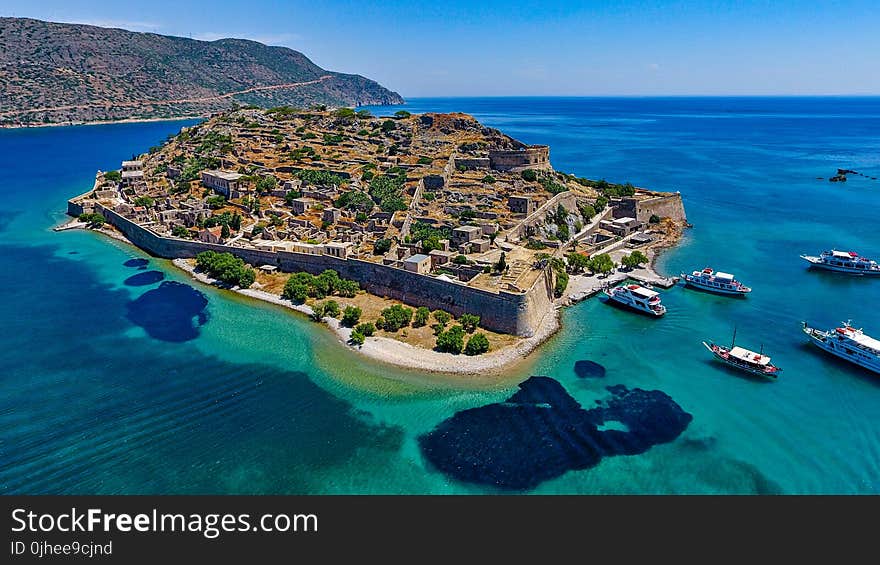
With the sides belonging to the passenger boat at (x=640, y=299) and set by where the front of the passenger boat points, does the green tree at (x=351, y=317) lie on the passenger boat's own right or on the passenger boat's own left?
on the passenger boat's own left

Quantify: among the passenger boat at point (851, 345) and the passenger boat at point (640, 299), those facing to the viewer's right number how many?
0

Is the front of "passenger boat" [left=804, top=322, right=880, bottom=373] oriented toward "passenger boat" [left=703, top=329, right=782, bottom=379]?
no

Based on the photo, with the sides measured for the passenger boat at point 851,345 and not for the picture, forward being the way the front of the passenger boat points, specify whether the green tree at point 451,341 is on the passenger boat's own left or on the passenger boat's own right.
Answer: on the passenger boat's own left

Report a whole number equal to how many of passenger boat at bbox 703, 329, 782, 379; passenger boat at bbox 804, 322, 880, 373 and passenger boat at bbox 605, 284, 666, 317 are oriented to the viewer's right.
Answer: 0

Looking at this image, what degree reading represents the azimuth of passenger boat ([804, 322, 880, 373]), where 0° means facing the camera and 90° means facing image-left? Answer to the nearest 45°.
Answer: approximately 135°

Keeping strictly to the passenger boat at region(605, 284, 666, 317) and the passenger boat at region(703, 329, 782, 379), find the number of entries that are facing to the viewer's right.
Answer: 0

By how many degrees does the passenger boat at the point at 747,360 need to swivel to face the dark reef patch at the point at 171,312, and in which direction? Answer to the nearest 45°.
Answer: approximately 45° to its left

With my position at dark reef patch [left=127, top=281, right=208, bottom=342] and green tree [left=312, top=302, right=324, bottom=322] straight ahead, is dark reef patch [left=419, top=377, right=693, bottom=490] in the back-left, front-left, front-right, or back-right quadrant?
front-right

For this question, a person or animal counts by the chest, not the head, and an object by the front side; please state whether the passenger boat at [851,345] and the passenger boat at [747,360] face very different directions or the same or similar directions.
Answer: same or similar directions

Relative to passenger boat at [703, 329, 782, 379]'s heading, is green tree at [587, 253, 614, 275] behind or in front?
in front

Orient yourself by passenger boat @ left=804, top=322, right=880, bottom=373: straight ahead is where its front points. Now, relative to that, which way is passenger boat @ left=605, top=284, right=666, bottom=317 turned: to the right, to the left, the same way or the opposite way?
the same way

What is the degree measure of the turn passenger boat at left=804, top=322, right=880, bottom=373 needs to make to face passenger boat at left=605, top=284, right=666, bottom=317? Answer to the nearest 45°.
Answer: approximately 45° to its left

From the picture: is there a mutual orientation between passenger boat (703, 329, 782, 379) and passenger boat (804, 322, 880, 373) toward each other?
no

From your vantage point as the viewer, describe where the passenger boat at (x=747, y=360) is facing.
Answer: facing away from the viewer and to the left of the viewer

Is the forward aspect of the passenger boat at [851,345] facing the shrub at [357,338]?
no
